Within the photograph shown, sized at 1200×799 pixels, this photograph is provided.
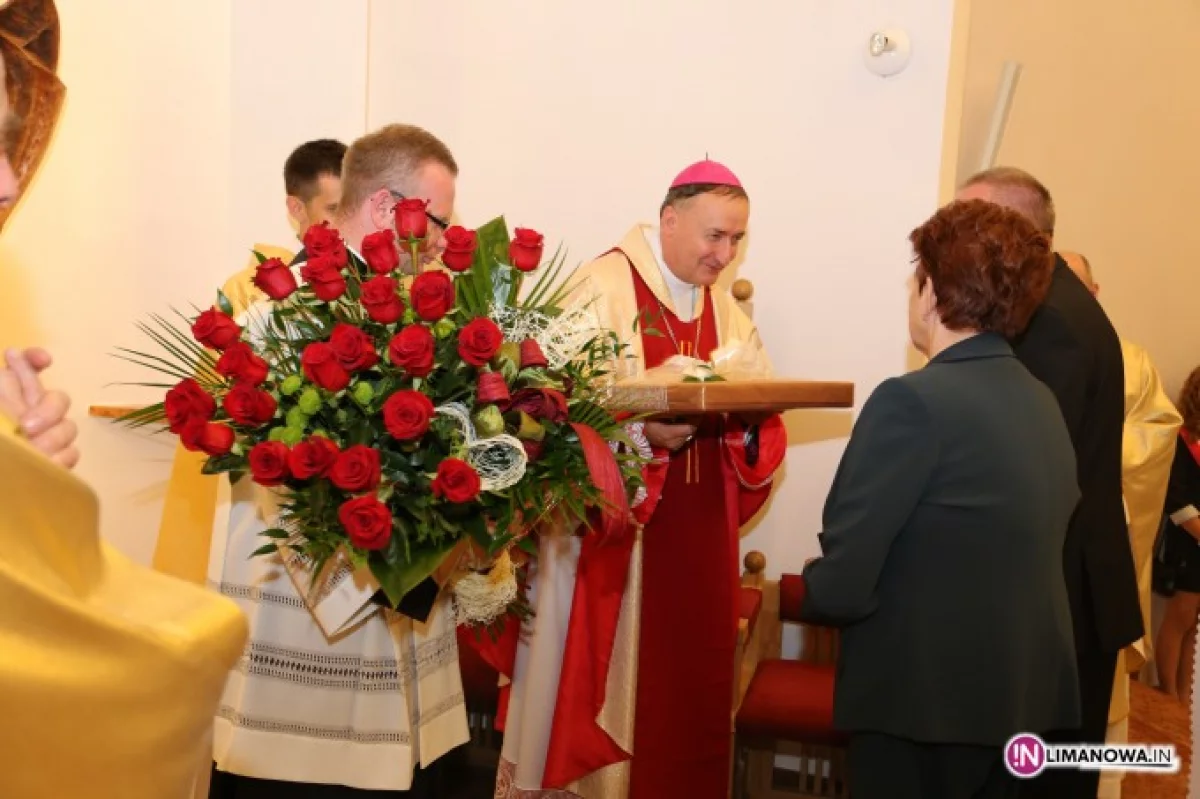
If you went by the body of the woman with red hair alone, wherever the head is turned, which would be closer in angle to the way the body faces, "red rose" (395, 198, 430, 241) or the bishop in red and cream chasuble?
the bishop in red and cream chasuble

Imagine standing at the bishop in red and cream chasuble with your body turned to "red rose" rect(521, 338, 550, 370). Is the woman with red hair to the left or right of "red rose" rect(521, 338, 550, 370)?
left

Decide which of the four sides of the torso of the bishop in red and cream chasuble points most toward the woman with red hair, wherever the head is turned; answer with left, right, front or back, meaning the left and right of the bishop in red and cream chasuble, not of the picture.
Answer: front

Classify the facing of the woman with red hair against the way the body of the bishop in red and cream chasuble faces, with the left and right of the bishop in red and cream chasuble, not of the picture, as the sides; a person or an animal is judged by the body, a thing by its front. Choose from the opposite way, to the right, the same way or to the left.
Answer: the opposite way

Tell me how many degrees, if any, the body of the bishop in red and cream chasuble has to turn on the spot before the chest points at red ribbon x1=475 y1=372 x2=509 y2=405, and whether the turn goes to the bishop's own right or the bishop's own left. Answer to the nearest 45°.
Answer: approximately 45° to the bishop's own right

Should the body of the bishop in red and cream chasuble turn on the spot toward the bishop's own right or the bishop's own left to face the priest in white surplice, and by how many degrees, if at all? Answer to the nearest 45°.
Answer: approximately 90° to the bishop's own right

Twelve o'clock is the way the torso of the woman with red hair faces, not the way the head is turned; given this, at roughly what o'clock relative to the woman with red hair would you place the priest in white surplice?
The priest in white surplice is roughly at 10 o'clock from the woman with red hair.

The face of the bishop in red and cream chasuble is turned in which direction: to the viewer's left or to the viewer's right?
to the viewer's right

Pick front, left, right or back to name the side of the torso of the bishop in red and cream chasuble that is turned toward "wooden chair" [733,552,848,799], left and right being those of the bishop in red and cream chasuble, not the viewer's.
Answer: left

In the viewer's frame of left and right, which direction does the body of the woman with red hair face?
facing away from the viewer and to the left of the viewer

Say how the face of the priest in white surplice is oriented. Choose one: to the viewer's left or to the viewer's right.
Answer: to the viewer's right

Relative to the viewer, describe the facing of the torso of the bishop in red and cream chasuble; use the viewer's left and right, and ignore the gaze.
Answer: facing the viewer and to the right of the viewer

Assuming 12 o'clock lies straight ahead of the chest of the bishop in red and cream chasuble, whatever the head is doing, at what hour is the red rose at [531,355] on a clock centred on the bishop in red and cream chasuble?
The red rose is roughly at 2 o'clock from the bishop in red and cream chasuble.

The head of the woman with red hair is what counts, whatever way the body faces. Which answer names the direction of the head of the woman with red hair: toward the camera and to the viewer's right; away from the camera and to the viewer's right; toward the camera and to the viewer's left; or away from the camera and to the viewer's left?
away from the camera and to the viewer's left
